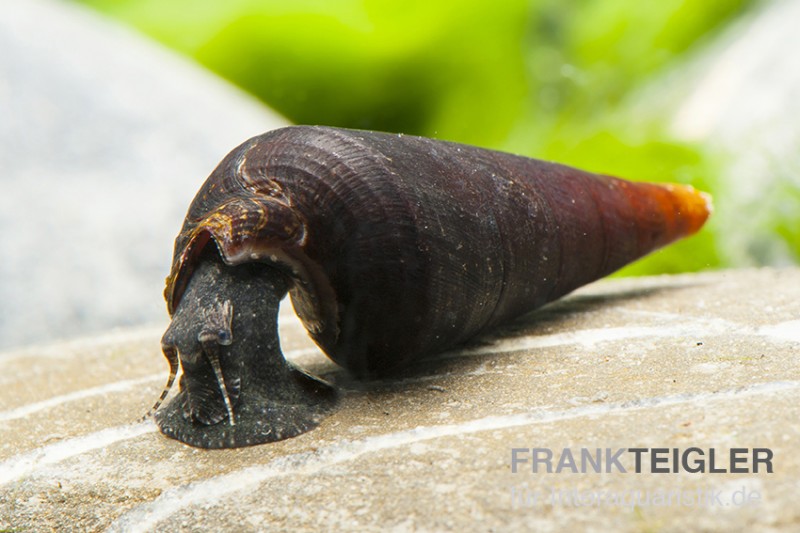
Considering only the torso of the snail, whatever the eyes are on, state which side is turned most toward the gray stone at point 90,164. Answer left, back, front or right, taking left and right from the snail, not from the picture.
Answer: right

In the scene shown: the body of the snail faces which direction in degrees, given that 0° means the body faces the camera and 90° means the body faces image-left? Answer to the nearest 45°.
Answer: approximately 45°
